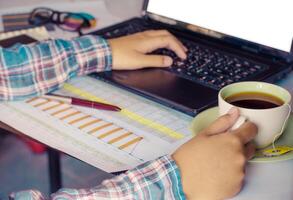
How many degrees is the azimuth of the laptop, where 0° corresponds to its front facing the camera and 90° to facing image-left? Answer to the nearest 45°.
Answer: approximately 45°

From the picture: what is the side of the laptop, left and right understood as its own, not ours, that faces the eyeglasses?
right
